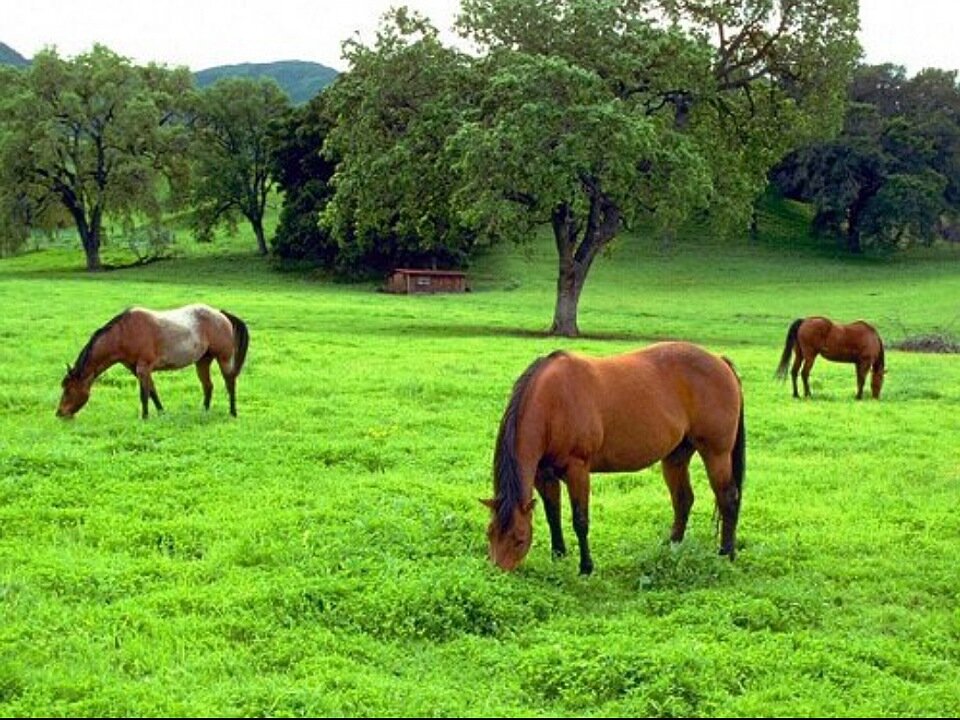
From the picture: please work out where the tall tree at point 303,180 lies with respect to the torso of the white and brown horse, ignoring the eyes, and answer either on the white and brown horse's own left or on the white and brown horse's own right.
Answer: on the white and brown horse's own right

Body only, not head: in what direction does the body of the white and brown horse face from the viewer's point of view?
to the viewer's left

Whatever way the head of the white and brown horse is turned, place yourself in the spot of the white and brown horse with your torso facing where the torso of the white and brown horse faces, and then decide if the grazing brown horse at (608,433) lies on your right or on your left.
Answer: on your left

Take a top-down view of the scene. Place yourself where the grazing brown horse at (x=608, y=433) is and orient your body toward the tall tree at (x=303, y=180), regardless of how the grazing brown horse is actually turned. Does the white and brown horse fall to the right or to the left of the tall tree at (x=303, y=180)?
left

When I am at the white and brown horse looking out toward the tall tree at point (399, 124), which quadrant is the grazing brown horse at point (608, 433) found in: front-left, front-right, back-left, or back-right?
back-right

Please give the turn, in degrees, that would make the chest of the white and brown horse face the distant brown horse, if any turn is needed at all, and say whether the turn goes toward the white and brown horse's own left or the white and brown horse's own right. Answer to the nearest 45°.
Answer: approximately 180°

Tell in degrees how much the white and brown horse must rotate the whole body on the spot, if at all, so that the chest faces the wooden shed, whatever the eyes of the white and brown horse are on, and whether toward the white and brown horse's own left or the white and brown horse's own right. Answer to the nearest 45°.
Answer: approximately 90° to the white and brown horse's own right
